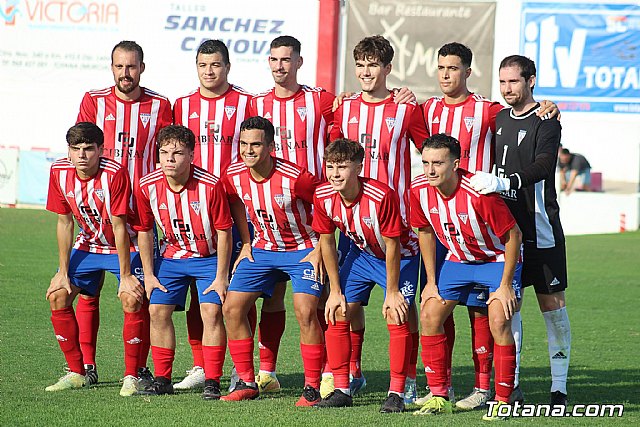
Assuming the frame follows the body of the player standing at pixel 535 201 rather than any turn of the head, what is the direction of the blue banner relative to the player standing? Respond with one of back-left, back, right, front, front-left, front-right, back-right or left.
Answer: back-right

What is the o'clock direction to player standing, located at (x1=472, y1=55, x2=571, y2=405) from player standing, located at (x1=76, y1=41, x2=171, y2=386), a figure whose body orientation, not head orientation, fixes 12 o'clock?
player standing, located at (x1=472, y1=55, x2=571, y2=405) is roughly at 10 o'clock from player standing, located at (x1=76, y1=41, x2=171, y2=386).

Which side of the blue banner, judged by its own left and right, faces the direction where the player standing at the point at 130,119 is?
front

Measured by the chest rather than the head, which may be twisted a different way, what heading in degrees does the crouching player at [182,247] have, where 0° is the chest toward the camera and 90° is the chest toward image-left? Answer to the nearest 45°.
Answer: approximately 0°

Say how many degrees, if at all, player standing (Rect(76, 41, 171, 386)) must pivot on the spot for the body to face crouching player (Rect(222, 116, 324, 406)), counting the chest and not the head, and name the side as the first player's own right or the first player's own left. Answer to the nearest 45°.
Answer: approximately 45° to the first player's own left

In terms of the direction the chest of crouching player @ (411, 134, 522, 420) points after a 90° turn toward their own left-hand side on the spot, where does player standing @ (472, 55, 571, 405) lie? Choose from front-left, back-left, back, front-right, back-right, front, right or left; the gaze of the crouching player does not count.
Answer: left

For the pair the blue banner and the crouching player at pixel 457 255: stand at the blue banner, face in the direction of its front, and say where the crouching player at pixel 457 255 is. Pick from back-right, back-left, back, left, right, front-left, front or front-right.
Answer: front

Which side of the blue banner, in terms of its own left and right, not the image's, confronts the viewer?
front

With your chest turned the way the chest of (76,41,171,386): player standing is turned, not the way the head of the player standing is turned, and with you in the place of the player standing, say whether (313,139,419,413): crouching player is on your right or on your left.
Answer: on your left

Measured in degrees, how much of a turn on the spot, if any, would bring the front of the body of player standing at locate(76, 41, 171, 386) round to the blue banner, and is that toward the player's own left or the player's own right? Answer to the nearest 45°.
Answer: approximately 135° to the player's own left

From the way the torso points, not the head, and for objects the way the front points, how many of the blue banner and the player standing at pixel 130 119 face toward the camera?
2

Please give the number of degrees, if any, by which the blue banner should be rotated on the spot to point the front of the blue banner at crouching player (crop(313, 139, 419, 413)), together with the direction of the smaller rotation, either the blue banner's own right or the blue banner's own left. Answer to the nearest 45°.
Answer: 0° — it already faces them

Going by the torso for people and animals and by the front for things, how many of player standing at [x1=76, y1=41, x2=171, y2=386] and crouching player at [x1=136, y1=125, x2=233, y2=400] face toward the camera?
2

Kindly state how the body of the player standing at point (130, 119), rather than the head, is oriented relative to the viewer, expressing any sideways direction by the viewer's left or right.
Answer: facing the viewer

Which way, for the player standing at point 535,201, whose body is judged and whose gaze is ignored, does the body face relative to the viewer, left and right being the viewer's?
facing the viewer and to the left of the viewer
